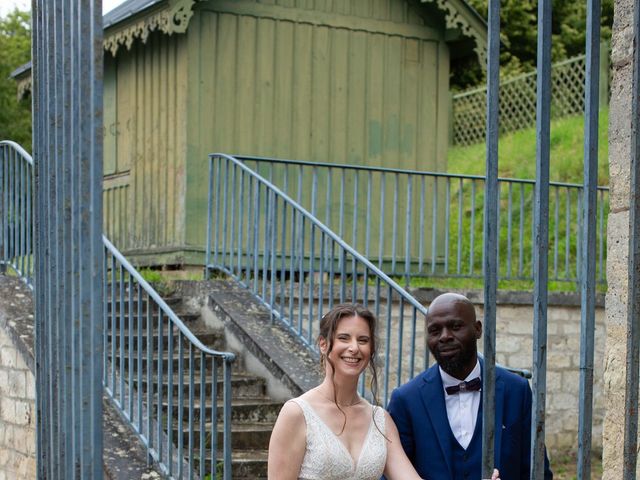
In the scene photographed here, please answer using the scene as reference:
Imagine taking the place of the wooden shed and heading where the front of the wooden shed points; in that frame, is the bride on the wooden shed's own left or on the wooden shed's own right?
on the wooden shed's own left

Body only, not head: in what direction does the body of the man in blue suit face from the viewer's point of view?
toward the camera

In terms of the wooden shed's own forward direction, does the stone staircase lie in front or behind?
in front

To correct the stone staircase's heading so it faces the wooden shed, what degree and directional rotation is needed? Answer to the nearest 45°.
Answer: approximately 135° to its left

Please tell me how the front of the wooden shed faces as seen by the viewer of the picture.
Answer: facing the viewer and to the left of the viewer

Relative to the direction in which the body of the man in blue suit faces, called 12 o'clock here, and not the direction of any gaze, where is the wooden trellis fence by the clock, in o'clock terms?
The wooden trellis fence is roughly at 6 o'clock from the man in blue suit.

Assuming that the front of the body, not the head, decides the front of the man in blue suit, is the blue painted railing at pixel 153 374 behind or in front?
behind

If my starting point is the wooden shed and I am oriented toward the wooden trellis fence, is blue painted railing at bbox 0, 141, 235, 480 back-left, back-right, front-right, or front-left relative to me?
back-right

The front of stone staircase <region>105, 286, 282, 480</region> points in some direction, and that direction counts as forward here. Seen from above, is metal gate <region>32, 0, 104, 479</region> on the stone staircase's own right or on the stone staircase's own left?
on the stone staircase's own right
